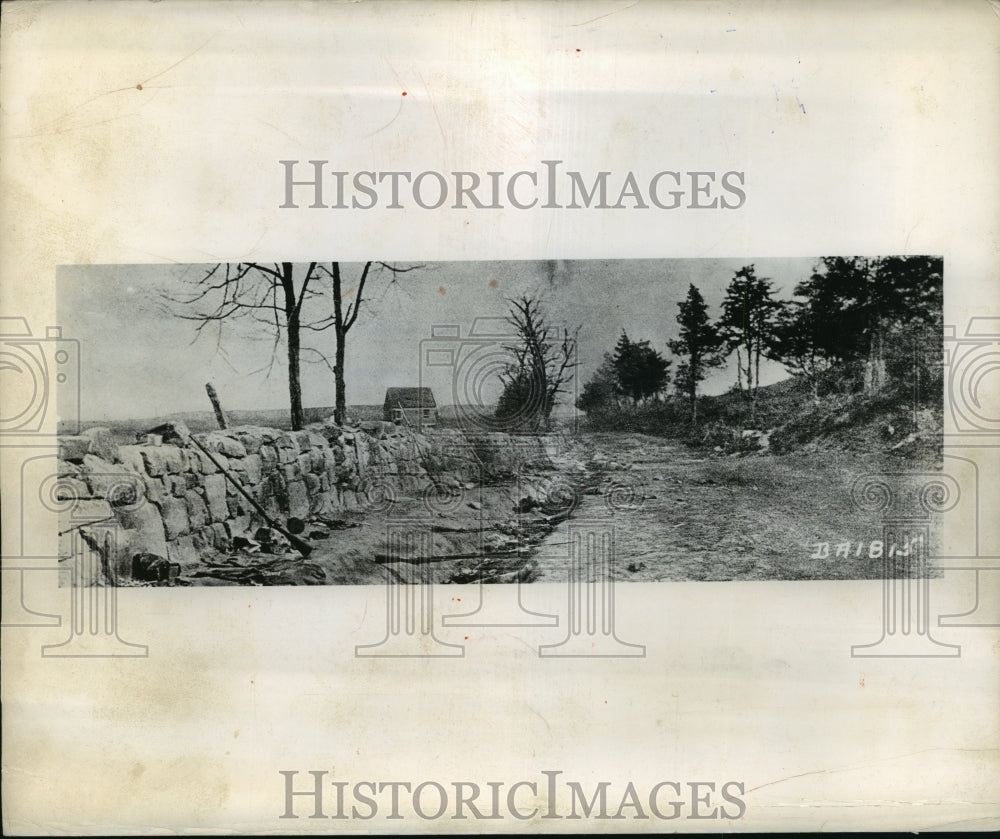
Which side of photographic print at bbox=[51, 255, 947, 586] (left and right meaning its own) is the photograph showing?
front
